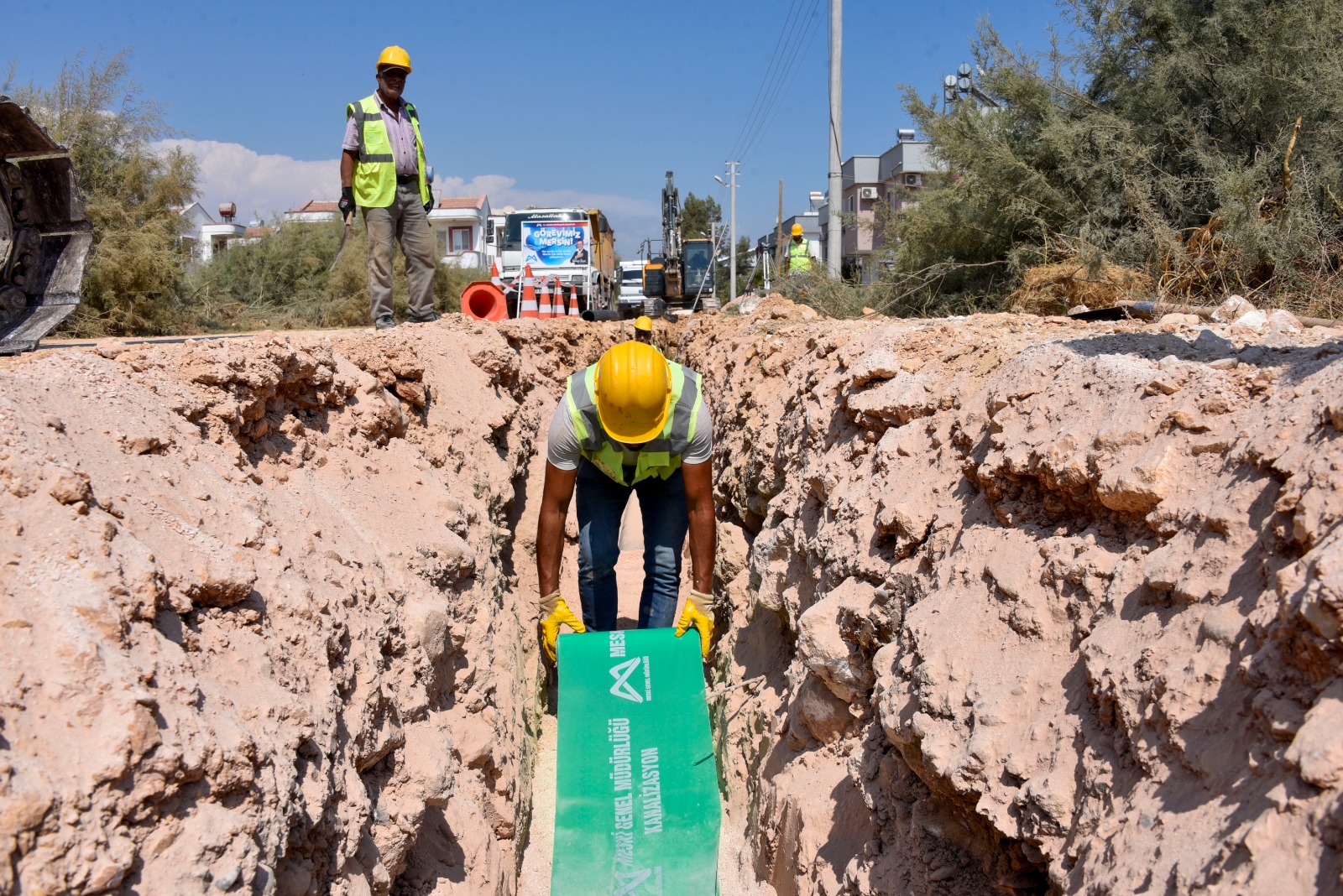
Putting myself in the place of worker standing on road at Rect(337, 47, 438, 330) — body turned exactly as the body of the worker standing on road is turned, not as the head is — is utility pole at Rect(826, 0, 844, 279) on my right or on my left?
on my left

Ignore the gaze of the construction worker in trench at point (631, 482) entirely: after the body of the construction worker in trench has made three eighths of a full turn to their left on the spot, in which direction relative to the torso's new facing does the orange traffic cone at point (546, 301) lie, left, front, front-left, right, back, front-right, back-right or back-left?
front-left

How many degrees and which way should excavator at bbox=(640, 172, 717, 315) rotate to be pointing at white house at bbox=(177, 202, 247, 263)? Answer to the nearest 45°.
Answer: approximately 90° to its right

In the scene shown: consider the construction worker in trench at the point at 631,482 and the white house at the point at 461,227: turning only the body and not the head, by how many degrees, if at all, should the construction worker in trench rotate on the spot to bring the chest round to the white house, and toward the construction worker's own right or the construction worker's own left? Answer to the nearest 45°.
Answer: approximately 180°

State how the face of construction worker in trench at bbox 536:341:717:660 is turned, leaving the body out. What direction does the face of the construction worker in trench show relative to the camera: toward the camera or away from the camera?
toward the camera

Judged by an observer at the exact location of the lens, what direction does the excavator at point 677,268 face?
facing the viewer

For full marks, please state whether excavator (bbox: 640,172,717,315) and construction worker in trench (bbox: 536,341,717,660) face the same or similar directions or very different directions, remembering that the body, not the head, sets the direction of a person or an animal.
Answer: same or similar directions

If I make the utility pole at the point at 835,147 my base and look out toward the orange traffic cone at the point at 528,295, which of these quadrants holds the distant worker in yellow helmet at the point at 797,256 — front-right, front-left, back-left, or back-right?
front-right

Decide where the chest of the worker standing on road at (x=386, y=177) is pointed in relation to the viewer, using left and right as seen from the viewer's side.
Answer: facing the viewer and to the right of the viewer

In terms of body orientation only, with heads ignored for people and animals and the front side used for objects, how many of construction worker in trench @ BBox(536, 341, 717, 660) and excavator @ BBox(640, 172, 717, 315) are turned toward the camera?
2

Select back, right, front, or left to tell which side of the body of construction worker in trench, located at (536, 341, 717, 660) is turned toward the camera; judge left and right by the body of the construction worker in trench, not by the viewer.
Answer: front

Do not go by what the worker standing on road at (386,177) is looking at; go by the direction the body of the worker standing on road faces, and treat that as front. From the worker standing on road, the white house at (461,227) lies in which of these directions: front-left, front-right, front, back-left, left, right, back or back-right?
back-left
